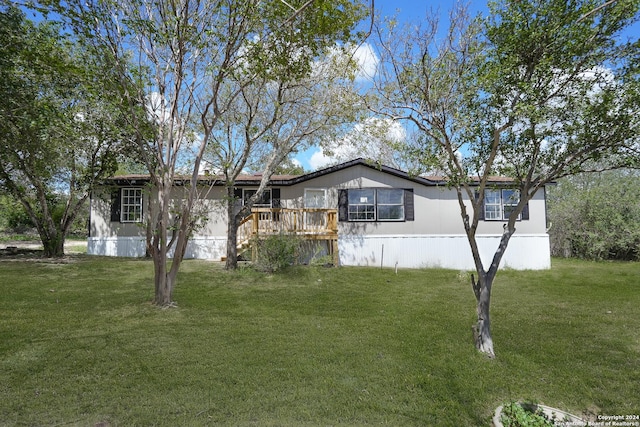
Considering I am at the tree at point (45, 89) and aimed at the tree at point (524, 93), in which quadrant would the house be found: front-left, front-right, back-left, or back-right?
front-left

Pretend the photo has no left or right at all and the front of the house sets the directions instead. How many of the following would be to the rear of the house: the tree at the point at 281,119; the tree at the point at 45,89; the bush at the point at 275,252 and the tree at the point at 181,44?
0

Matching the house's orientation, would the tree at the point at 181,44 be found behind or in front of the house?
in front

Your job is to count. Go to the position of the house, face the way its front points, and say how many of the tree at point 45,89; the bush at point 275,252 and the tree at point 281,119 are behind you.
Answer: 0

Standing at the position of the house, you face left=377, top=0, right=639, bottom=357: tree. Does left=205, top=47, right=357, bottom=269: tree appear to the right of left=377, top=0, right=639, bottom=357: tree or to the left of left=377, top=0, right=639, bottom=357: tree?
right

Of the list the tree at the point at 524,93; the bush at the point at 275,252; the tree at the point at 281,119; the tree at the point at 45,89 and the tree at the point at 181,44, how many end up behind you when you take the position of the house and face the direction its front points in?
0

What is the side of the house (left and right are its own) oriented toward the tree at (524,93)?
front

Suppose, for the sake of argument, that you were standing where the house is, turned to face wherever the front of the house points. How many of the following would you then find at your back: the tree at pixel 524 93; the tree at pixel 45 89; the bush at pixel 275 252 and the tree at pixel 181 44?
0

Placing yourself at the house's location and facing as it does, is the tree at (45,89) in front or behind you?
in front

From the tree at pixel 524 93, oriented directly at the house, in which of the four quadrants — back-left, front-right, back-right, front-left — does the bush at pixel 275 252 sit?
front-left

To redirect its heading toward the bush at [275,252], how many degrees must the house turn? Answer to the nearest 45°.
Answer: approximately 45° to its right

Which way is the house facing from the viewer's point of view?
toward the camera
